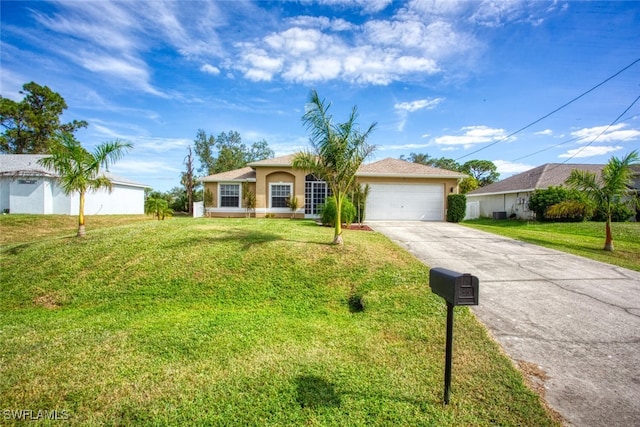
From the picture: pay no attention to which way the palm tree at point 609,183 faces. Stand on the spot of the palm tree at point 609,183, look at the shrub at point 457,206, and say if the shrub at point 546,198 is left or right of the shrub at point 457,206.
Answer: right

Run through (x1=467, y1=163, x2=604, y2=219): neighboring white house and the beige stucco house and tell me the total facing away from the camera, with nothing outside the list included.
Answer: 0

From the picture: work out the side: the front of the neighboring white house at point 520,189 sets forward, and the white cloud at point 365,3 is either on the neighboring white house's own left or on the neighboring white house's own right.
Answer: on the neighboring white house's own right

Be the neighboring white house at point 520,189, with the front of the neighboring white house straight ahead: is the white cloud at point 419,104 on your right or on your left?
on your right

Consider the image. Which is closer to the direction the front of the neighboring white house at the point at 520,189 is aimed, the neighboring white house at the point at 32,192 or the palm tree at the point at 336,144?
the palm tree

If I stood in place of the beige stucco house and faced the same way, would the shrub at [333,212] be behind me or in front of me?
in front

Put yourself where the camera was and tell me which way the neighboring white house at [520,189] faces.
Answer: facing the viewer and to the right of the viewer

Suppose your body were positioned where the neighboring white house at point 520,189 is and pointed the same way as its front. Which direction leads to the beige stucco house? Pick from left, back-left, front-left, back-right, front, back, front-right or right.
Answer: right

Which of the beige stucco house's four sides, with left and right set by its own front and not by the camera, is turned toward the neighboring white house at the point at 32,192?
right

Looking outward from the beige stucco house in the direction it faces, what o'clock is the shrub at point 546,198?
The shrub is roughly at 9 o'clock from the beige stucco house.

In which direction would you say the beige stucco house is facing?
toward the camera
